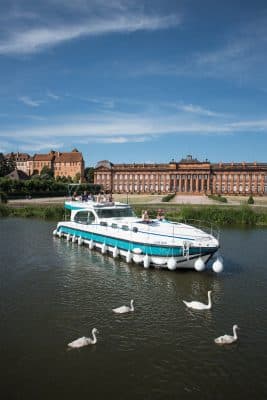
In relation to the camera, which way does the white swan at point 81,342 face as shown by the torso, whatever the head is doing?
to the viewer's right

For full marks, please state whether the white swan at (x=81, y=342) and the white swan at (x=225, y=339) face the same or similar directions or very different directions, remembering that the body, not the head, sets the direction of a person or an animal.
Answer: same or similar directions

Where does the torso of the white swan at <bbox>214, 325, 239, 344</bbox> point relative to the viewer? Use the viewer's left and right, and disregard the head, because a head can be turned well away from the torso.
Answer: facing to the right of the viewer

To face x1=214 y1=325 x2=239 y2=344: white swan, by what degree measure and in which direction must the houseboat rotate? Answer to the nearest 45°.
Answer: approximately 45° to its right

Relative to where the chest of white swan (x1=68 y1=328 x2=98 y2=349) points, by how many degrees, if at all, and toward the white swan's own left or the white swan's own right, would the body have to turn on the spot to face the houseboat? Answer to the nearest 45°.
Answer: approximately 90° to the white swan's own left

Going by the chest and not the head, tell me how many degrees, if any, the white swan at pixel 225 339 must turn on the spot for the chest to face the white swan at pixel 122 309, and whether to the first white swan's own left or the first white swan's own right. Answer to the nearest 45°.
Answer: approximately 135° to the first white swan's own left

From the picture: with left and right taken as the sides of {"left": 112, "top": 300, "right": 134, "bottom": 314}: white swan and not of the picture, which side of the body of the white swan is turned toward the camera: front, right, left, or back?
right

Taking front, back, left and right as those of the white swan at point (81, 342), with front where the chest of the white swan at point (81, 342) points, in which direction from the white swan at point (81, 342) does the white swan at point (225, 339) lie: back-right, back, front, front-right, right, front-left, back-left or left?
front

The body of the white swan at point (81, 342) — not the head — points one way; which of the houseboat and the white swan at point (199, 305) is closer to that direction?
the white swan
